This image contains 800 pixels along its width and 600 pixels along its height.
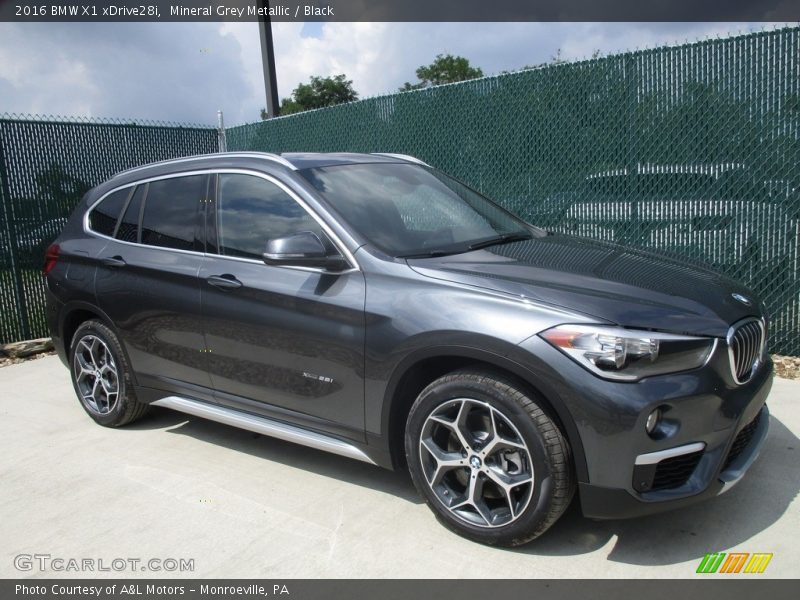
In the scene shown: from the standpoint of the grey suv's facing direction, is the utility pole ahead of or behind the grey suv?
behind

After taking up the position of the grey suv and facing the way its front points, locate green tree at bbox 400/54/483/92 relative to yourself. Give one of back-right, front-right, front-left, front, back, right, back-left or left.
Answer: back-left

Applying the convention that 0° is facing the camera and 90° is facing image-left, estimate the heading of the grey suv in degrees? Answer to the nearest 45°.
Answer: approximately 315°

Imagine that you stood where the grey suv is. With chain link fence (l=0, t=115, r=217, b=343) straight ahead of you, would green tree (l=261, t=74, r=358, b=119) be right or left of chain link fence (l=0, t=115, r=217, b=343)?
right

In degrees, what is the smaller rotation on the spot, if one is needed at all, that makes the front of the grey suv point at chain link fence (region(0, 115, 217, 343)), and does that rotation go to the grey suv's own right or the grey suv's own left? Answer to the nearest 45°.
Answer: approximately 180°

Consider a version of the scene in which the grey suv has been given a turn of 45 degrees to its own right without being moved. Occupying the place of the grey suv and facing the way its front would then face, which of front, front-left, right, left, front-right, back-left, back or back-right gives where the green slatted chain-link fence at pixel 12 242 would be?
back-right
